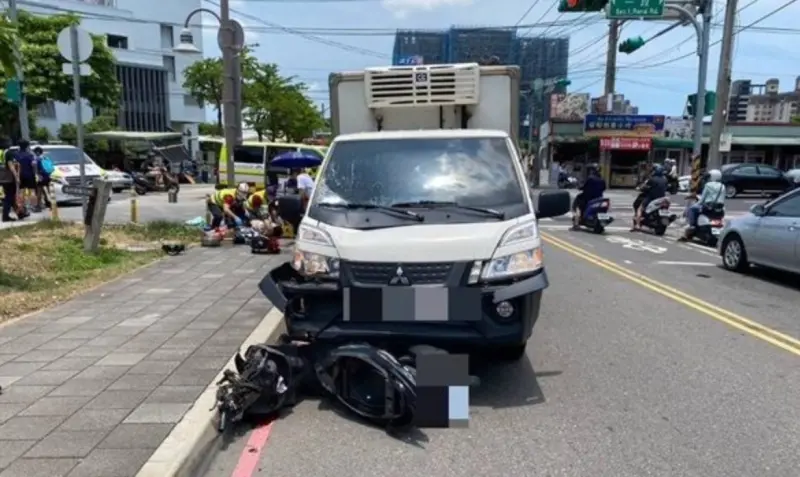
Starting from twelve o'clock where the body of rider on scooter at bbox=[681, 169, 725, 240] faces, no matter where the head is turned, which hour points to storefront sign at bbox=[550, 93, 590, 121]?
The storefront sign is roughly at 1 o'clock from the rider on scooter.

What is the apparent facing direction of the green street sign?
toward the camera

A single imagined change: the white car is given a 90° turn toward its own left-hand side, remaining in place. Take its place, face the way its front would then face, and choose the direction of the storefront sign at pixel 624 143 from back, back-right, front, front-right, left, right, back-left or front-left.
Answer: front-right

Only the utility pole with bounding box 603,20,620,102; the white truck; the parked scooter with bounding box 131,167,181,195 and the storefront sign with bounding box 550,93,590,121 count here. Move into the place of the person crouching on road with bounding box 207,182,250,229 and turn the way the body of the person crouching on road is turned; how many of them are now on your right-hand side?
1

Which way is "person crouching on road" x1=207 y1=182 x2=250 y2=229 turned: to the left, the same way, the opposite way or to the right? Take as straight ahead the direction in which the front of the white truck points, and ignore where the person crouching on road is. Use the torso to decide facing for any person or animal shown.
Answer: to the left

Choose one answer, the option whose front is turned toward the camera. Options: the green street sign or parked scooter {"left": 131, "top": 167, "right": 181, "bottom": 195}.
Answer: the green street sign

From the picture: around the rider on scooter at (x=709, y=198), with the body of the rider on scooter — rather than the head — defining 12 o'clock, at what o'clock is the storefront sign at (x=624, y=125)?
The storefront sign is roughly at 1 o'clock from the rider on scooter.

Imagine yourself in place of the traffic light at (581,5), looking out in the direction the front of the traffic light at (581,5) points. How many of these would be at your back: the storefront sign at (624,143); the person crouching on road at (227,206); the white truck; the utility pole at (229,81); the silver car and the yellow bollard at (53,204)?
1

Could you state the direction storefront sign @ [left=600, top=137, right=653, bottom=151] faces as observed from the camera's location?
facing the viewer

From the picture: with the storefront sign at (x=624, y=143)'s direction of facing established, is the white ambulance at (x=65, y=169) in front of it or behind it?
in front

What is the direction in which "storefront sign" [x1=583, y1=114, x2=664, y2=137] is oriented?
toward the camera

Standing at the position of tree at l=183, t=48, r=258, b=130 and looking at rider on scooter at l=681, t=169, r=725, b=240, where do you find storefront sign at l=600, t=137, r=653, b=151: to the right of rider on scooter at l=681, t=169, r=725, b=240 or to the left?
left

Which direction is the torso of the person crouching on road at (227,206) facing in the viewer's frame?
to the viewer's right

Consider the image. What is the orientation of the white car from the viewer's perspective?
to the viewer's left
